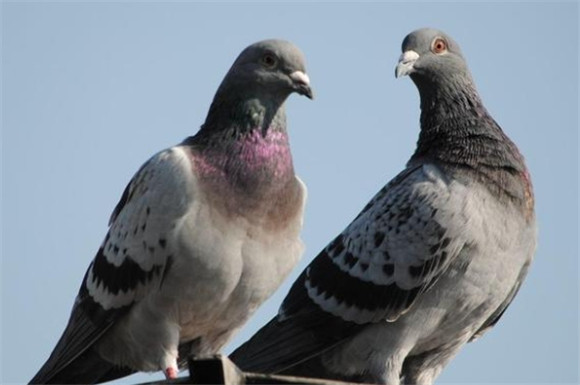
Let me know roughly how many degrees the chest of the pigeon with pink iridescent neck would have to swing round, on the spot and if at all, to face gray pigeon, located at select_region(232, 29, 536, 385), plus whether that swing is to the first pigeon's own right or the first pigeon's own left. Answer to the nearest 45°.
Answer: approximately 45° to the first pigeon's own left

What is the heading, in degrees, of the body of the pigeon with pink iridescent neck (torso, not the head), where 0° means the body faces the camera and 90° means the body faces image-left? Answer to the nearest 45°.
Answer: approximately 315°
